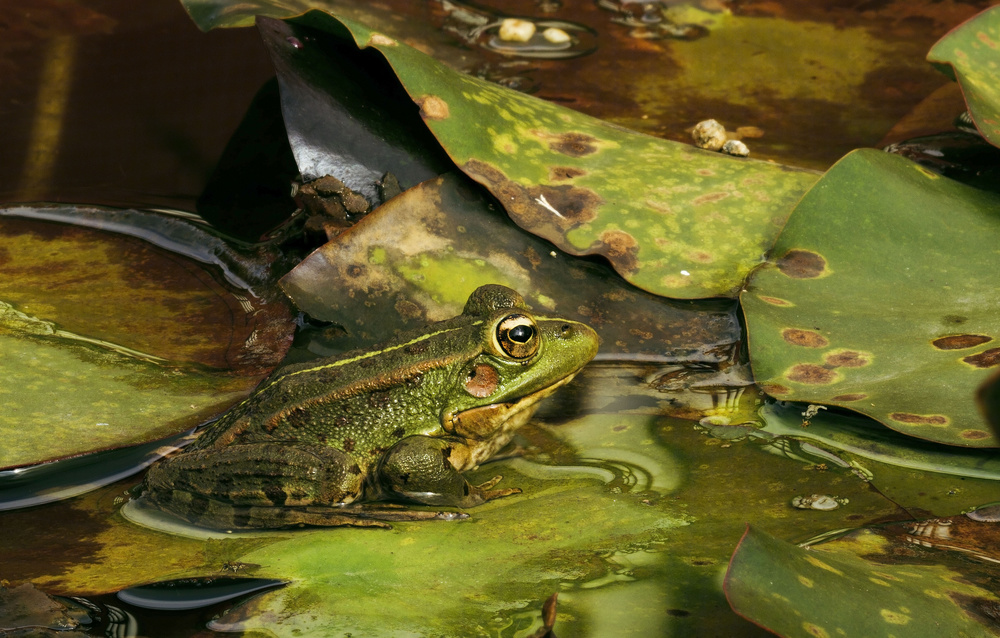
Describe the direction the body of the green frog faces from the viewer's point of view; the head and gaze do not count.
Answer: to the viewer's right

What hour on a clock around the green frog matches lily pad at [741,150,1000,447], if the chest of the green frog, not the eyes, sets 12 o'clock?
The lily pad is roughly at 12 o'clock from the green frog.

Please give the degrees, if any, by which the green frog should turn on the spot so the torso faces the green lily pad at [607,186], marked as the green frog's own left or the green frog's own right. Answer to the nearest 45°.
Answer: approximately 45° to the green frog's own left

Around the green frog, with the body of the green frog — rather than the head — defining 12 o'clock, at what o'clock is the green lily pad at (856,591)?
The green lily pad is roughly at 2 o'clock from the green frog.

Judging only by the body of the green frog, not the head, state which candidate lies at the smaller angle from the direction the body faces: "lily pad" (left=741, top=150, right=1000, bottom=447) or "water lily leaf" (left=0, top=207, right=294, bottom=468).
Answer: the lily pad

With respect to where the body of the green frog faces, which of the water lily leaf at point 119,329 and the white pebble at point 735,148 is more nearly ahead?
the white pebble

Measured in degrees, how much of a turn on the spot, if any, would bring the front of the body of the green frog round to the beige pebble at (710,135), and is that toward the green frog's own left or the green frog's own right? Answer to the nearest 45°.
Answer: approximately 45° to the green frog's own left
